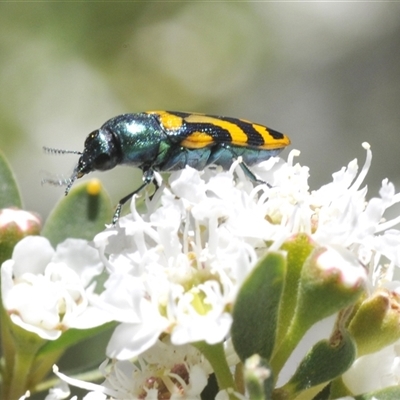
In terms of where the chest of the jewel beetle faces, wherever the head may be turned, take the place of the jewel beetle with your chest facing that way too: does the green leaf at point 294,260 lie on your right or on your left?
on your left

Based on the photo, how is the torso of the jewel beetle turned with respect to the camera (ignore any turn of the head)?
to the viewer's left

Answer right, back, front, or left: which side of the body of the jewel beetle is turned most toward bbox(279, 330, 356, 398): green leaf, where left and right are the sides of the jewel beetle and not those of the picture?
back

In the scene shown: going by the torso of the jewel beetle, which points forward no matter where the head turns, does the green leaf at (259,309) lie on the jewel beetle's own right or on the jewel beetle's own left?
on the jewel beetle's own left

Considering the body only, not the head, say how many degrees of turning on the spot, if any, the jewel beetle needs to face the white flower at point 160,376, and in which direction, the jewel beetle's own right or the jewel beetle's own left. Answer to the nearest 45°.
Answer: approximately 90° to the jewel beetle's own left

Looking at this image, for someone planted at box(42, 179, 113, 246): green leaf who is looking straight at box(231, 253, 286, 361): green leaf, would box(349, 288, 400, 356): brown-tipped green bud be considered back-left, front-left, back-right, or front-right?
front-left
